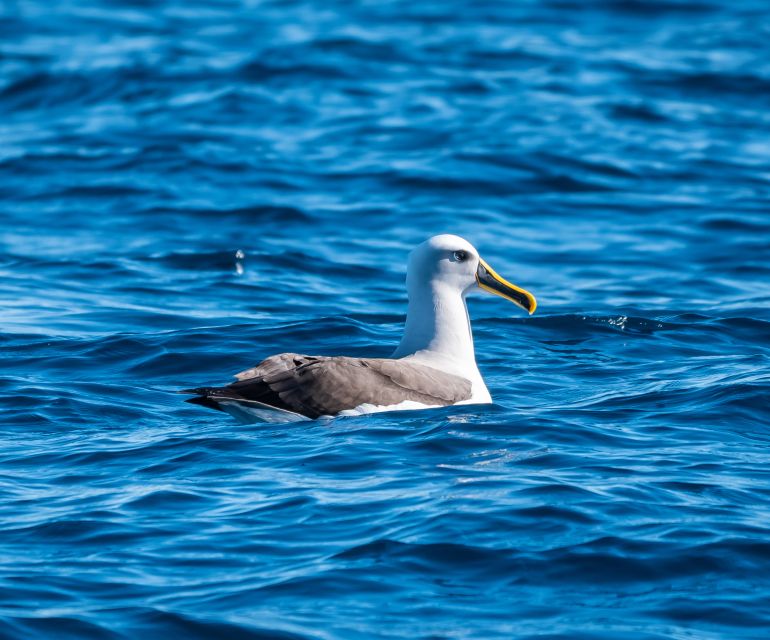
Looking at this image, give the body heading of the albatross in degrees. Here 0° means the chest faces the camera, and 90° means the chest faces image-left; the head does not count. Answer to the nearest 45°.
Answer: approximately 270°
